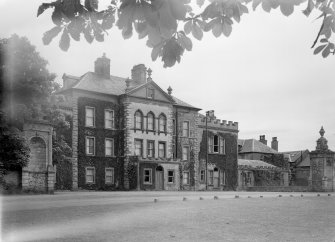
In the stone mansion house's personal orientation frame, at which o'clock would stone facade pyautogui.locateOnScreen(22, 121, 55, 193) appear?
The stone facade is roughly at 2 o'clock from the stone mansion house.

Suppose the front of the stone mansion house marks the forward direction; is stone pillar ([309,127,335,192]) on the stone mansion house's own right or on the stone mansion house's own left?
on the stone mansion house's own left

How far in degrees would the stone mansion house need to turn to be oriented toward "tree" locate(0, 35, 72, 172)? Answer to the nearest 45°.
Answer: approximately 45° to its right

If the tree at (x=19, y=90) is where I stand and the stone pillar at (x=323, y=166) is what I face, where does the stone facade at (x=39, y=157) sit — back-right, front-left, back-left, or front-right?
front-right

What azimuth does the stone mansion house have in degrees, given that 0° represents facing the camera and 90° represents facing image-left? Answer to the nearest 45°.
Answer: approximately 315°
